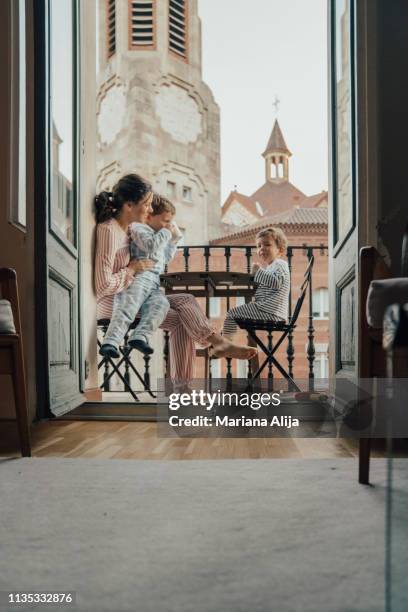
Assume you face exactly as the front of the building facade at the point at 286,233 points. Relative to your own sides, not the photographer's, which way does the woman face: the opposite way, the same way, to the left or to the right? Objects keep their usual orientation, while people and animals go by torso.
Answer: to the left

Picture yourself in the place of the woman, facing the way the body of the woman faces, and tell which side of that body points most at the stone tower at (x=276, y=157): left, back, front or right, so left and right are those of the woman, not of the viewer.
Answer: left

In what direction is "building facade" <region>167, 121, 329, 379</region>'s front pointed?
toward the camera

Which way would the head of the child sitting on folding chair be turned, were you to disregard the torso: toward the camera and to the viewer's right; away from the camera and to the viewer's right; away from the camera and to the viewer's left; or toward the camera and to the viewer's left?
toward the camera and to the viewer's left

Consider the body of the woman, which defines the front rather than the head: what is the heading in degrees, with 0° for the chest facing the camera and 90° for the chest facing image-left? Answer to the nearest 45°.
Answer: approximately 270°

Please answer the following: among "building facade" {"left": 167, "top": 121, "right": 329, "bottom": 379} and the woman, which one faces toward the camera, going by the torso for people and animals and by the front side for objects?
the building facade

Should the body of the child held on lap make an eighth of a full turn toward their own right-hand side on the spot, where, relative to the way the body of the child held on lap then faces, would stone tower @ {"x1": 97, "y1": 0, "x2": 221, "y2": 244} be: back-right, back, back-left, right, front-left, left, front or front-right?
back

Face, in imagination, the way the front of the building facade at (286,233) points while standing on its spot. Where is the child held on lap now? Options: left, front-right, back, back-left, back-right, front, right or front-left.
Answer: front

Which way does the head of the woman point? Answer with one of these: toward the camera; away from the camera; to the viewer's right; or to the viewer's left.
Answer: to the viewer's right

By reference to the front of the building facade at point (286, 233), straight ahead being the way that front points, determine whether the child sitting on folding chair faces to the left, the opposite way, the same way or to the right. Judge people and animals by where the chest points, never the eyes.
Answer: to the right

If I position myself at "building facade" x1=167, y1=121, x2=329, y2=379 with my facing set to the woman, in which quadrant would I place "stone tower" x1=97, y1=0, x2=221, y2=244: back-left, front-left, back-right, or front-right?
front-right

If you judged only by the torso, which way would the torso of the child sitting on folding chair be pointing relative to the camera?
to the viewer's left

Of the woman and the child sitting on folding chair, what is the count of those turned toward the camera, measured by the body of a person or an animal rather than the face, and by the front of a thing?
0

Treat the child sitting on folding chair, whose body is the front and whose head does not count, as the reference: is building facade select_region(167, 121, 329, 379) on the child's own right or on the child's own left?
on the child's own right

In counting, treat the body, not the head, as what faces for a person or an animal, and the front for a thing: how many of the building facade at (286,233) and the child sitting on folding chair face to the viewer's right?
0

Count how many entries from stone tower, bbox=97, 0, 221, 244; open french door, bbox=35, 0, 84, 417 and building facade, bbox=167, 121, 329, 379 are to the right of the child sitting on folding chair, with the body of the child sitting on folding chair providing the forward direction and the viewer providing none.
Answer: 2

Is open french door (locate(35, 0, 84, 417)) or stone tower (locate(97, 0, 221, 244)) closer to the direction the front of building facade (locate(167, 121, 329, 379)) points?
the open french door
